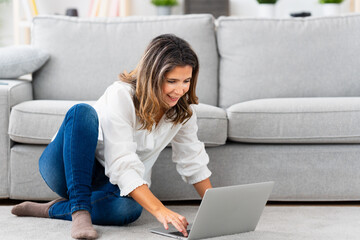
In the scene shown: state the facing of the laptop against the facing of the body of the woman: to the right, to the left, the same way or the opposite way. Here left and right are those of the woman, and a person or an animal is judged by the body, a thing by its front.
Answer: the opposite way

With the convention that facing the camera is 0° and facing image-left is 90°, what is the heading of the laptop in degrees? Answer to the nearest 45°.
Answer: approximately 135°

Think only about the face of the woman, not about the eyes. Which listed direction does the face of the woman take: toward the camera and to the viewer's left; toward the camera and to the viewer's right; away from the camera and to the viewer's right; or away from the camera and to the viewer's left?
toward the camera and to the viewer's right

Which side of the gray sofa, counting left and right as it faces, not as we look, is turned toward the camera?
front

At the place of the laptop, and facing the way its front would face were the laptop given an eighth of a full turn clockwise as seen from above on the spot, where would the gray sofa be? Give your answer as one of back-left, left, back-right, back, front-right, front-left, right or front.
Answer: front

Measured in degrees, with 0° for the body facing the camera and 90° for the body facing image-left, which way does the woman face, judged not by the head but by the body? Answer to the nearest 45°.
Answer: approximately 315°
